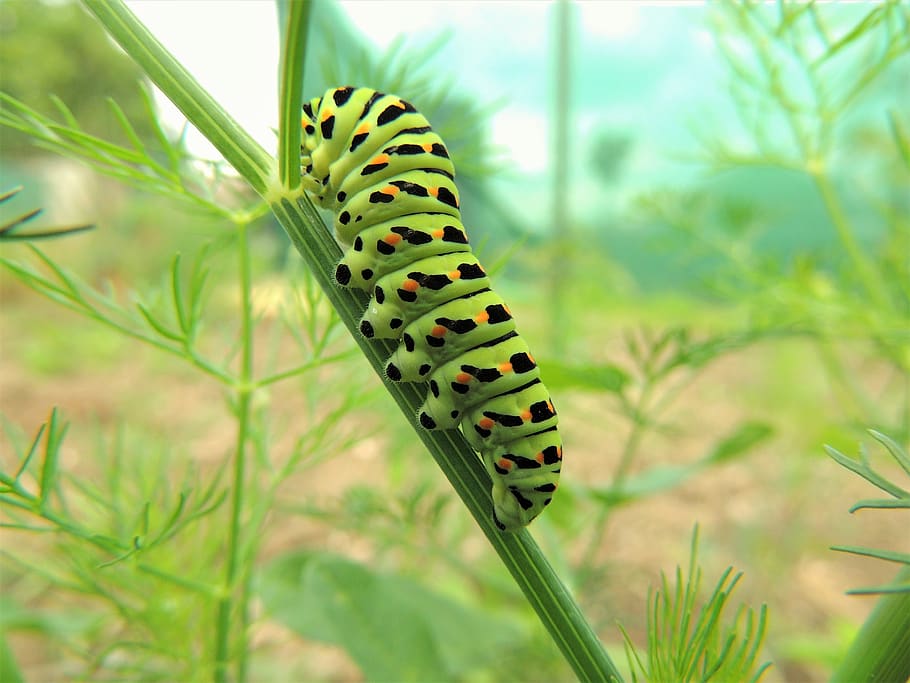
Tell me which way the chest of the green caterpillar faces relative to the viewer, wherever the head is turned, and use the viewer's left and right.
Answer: facing to the left of the viewer
